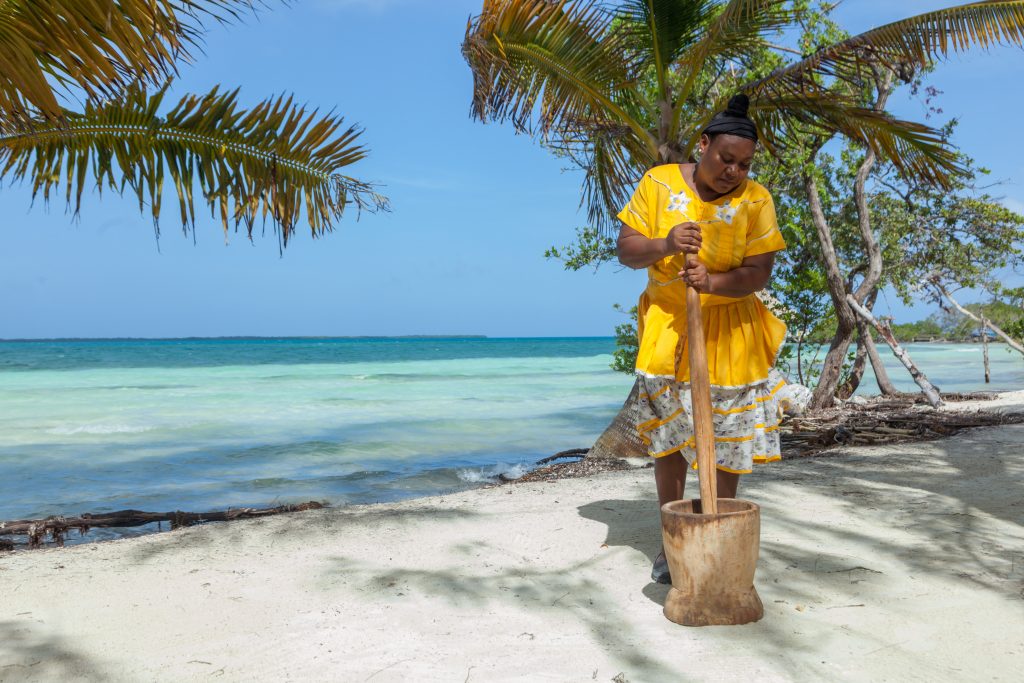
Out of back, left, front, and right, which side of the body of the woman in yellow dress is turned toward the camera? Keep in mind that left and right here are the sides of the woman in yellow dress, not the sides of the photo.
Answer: front

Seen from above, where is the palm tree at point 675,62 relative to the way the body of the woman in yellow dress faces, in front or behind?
behind

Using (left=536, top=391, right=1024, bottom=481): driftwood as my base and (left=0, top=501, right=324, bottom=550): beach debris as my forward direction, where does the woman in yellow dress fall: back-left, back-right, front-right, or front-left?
front-left

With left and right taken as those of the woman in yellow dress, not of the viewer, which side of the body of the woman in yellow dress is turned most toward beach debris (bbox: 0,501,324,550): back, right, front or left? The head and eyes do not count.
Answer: right

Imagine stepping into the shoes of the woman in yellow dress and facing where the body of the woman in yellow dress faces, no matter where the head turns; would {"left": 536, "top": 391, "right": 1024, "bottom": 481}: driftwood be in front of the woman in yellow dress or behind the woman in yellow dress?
behind

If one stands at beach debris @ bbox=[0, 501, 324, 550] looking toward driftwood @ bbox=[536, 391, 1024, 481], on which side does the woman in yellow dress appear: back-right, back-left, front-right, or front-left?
front-right

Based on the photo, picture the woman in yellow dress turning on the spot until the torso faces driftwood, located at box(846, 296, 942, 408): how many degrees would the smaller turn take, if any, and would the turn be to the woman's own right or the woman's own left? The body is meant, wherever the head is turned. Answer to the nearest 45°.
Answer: approximately 180°

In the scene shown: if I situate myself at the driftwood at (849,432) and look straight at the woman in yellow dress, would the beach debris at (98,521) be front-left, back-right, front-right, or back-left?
front-right
